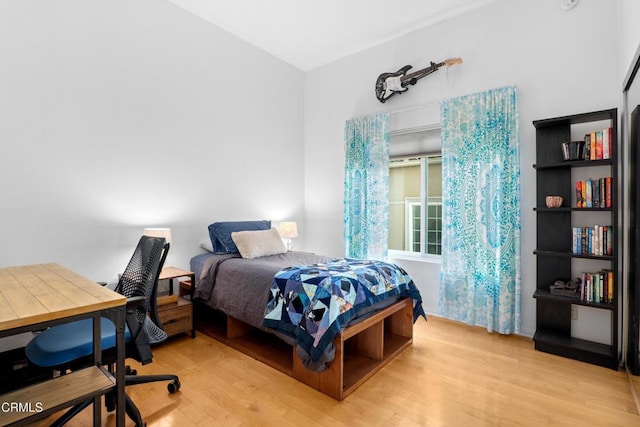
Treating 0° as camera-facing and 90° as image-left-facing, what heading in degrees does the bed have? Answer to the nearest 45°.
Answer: approximately 315°

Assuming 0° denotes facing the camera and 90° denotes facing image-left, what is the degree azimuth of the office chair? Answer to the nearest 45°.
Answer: approximately 45°

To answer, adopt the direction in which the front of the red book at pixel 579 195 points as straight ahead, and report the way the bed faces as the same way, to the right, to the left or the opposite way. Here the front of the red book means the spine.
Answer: to the left
